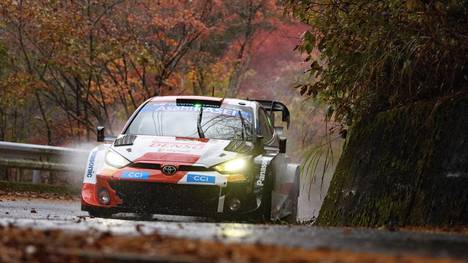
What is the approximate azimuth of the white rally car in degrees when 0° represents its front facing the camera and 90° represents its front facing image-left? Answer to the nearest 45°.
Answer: approximately 0°

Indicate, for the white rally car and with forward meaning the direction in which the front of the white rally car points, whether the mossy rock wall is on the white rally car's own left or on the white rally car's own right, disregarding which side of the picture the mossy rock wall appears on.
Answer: on the white rally car's own left
